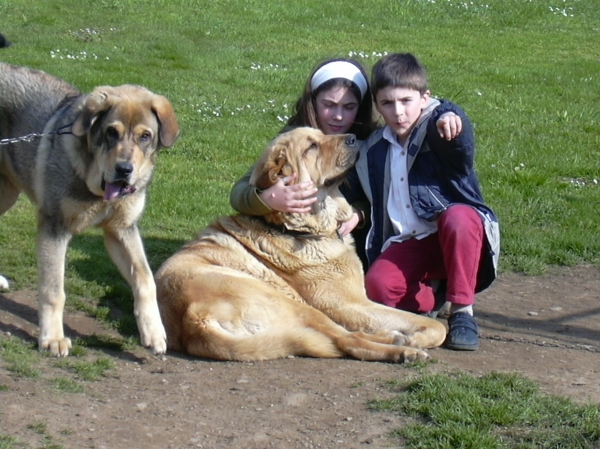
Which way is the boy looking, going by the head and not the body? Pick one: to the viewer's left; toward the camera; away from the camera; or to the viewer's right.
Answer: toward the camera

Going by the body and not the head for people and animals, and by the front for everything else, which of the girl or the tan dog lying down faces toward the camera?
the girl

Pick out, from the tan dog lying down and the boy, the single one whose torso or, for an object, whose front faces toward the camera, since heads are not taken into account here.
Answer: the boy

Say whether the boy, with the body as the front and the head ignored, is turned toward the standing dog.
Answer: no

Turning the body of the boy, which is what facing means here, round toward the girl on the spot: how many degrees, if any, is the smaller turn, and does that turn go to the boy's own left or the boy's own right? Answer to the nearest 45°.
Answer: approximately 135° to the boy's own right

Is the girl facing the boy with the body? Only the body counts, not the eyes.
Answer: no

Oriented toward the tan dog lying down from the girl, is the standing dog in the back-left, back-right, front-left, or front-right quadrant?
front-right

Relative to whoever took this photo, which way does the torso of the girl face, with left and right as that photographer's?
facing the viewer

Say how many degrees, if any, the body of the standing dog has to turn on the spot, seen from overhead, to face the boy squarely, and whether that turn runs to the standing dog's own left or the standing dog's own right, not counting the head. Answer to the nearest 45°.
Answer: approximately 45° to the standing dog's own left

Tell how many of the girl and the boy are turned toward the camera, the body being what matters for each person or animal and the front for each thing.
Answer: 2

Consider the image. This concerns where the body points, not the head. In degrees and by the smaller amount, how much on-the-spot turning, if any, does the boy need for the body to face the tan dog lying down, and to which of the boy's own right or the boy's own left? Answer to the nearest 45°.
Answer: approximately 45° to the boy's own right

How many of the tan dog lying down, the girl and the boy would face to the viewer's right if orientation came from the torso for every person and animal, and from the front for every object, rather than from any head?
1

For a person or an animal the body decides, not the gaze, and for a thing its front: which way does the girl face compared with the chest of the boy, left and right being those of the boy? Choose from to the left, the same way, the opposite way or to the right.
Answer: the same way
